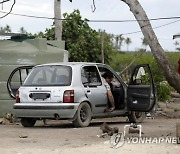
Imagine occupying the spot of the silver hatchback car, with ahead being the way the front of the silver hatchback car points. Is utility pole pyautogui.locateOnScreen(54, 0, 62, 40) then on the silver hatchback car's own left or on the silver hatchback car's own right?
on the silver hatchback car's own left

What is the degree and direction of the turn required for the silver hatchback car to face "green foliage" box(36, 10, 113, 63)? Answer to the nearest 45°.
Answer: approximately 45° to its left

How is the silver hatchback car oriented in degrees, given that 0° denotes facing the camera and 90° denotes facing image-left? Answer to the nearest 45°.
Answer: approximately 225°
